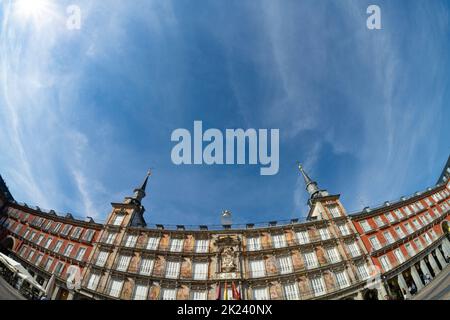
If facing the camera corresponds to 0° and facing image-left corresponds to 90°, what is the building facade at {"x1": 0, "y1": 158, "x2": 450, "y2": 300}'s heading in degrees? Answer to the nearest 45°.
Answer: approximately 0°
